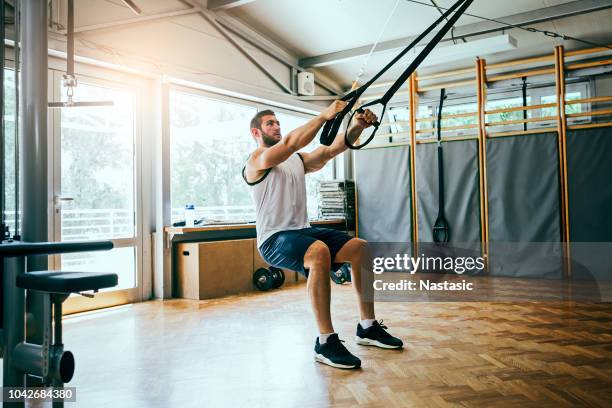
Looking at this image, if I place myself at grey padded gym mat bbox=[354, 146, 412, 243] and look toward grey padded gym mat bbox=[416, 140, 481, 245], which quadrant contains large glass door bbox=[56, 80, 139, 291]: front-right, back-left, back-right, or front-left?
back-right

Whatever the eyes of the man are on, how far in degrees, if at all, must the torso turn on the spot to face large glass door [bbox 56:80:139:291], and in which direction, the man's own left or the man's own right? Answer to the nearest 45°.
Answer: approximately 180°

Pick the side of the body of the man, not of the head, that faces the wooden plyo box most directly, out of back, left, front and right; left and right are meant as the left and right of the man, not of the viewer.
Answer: back

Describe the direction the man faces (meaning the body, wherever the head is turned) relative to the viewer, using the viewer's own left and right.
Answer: facing the viewer and to the right of the viewer

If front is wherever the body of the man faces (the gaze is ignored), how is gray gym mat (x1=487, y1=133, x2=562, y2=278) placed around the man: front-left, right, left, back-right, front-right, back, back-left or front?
left

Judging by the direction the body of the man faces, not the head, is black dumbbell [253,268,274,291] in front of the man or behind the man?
behind

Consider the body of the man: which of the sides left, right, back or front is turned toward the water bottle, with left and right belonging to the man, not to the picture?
back
